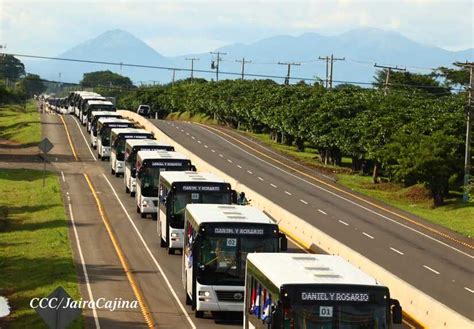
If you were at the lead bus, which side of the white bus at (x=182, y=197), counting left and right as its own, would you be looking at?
front

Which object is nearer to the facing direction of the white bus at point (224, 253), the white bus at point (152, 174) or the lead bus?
the lead bus

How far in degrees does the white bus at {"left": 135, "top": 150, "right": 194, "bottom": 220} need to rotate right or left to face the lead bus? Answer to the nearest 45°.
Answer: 0° — it already faces it

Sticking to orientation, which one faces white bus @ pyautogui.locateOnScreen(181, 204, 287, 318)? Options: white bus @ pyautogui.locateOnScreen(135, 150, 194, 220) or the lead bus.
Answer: white bus @ pyautogui.locateOnScreen(135, 150, 194, 220)

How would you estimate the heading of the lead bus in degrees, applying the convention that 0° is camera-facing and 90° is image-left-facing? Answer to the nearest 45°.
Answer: approximately 0°

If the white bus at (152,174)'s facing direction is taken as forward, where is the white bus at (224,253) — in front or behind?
in front

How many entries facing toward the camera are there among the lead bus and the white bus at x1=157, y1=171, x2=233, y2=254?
2

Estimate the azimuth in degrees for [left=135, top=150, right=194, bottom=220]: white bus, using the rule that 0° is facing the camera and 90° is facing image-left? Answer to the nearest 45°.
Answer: approximately 0°

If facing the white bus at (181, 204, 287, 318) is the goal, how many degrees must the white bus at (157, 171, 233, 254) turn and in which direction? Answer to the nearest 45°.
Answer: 0° — it already faces it

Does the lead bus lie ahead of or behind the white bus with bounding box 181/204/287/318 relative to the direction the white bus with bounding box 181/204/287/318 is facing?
ahead
